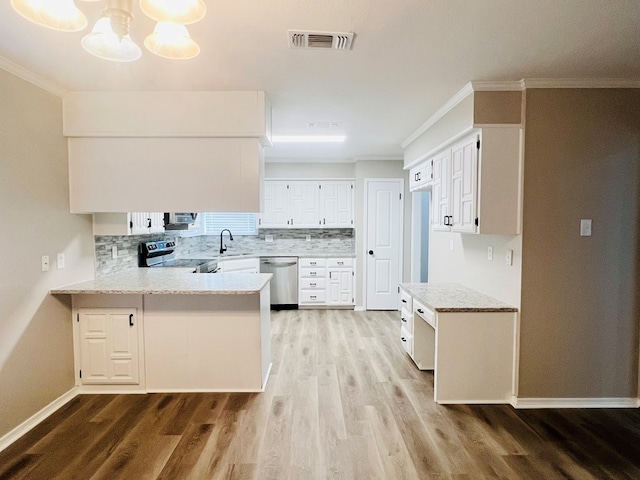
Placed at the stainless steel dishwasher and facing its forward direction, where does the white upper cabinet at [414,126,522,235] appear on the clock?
The white upper cabinet is roughly at 11 o'clock from the stainless steel dishwasher.

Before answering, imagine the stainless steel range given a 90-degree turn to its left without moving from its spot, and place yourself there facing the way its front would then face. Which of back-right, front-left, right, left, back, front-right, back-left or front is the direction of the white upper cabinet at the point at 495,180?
right

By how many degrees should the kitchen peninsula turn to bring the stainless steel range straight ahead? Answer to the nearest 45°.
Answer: approximately 180°

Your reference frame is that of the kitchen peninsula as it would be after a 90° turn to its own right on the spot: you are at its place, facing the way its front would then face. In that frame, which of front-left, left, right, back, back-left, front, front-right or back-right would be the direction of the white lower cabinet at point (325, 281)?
back-right

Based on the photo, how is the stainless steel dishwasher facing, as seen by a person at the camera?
facing the viewer

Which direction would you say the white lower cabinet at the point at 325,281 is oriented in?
toward the camera

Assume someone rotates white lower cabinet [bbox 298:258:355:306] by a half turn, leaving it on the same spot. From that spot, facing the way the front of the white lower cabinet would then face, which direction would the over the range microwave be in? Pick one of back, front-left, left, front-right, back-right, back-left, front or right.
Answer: back-left

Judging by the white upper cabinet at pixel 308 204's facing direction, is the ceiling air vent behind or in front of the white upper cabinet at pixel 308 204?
in front

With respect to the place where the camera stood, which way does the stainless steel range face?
facing the viewer and to the right of the viewer

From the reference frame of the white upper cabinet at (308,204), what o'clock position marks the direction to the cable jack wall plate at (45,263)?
The cable jack wall plate is roughly at 1 o'clock from the white upper cabinet.

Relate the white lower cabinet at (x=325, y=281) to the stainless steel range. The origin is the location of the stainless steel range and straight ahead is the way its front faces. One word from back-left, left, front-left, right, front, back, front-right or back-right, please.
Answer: front-left

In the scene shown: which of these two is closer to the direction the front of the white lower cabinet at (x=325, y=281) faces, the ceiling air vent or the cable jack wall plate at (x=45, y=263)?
the ceiling air vent

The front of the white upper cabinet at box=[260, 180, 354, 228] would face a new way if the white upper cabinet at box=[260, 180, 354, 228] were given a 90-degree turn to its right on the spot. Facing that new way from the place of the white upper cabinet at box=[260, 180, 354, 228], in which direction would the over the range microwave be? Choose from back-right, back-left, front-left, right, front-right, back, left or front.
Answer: front-left
